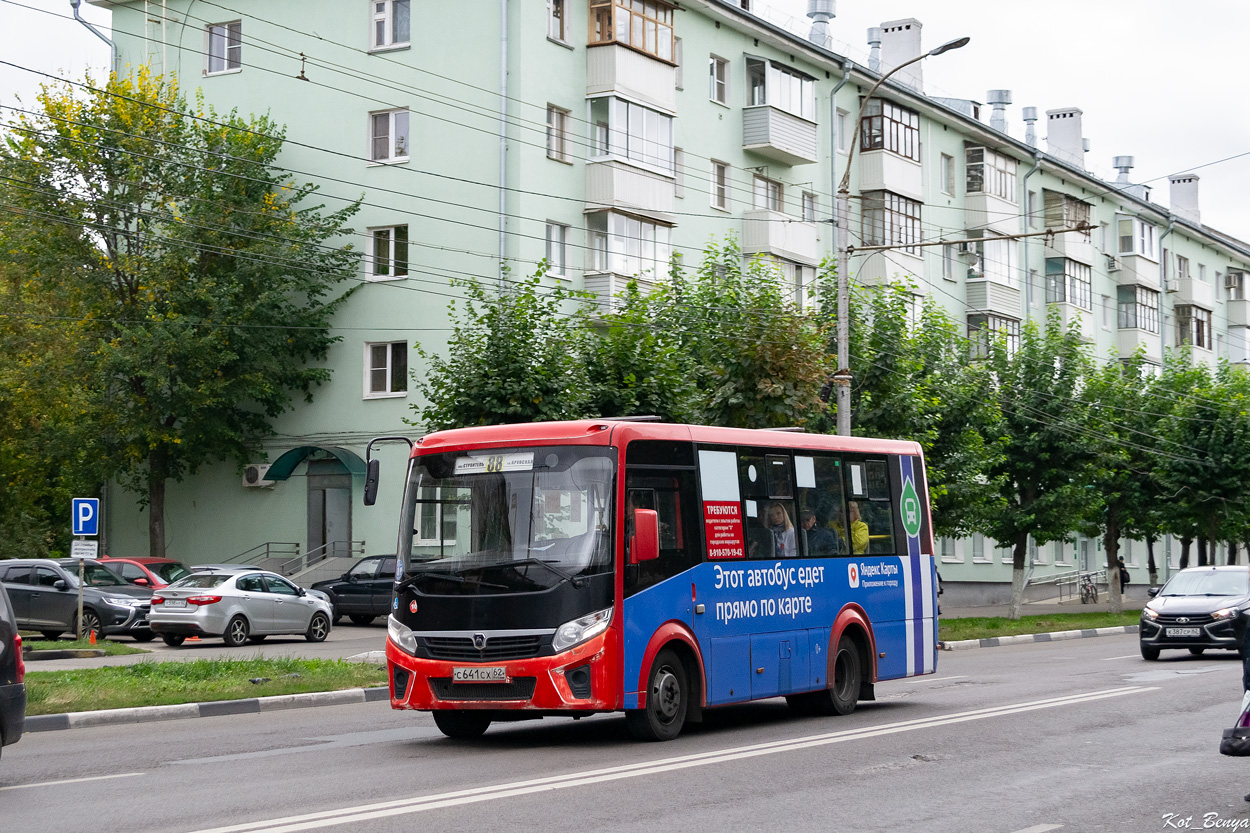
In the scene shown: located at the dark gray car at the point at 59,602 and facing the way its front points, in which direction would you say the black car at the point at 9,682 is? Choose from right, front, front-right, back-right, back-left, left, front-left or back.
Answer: front-right

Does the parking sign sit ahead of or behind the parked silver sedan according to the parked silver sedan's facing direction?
behind

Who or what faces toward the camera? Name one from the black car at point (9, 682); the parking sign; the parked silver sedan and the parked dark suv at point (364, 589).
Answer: the parking sign

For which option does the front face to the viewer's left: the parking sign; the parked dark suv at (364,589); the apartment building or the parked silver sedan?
the parked dark suv

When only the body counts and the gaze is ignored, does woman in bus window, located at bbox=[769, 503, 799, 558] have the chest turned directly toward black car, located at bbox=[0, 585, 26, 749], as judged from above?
yes

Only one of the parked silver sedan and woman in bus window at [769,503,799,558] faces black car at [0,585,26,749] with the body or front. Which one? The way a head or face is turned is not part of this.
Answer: the woman in bus window

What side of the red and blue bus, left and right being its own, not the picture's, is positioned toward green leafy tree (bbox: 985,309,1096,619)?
back

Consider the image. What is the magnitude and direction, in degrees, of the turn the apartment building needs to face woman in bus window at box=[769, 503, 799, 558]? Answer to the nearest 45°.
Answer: approximately 45° to its right

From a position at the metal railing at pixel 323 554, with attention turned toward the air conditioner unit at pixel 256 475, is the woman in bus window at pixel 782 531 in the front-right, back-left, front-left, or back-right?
back-left

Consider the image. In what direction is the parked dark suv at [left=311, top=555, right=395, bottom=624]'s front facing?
to the viewer's left

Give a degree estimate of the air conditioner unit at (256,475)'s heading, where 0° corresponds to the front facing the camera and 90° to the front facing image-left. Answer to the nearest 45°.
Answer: approximately 45°

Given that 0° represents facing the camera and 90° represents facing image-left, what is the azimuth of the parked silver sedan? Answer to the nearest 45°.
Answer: approximately 225°
